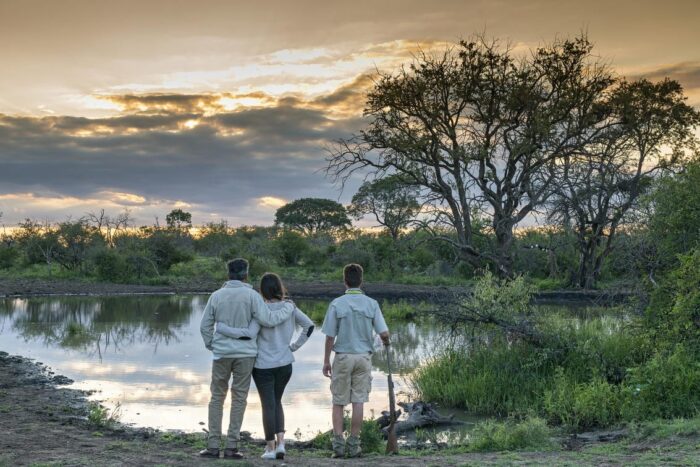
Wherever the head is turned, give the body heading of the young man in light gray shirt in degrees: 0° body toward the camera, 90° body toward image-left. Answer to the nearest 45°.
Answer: approximately 180°

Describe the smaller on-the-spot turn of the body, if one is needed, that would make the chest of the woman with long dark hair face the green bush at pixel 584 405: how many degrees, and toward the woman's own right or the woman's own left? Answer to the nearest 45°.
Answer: approximately 45° to the woman's own right

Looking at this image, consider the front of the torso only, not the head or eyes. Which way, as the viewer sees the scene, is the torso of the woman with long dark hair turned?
away from the camera

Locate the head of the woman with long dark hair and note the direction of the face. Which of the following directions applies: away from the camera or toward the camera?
away from the camera

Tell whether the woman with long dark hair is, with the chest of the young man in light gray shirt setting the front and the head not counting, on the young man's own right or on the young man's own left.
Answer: on the young man's own left

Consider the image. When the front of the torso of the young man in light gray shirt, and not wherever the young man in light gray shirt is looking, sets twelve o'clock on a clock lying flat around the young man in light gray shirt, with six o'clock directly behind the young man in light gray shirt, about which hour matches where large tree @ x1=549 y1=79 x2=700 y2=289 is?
The large tree is roughly at 1 o'clock from the young man in light gray shirt.

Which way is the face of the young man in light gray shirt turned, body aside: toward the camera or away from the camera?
away from the camera

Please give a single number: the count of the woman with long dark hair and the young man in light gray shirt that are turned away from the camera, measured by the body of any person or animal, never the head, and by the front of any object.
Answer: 2

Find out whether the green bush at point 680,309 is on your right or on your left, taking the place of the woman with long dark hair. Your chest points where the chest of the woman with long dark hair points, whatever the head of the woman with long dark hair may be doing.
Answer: on your right
